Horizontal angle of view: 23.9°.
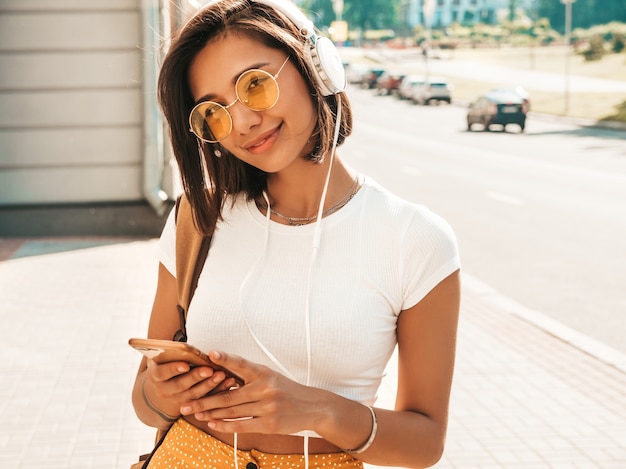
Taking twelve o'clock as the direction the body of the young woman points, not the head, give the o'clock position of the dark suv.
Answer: The dark suv is roughly at 5 o'clock from the young woman.

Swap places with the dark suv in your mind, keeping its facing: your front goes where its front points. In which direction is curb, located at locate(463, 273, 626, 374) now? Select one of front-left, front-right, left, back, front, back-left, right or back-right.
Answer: back-left

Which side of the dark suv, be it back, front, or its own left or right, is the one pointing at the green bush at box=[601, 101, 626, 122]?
right

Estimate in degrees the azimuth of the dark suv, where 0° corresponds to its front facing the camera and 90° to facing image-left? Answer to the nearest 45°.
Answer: approximately 135°
